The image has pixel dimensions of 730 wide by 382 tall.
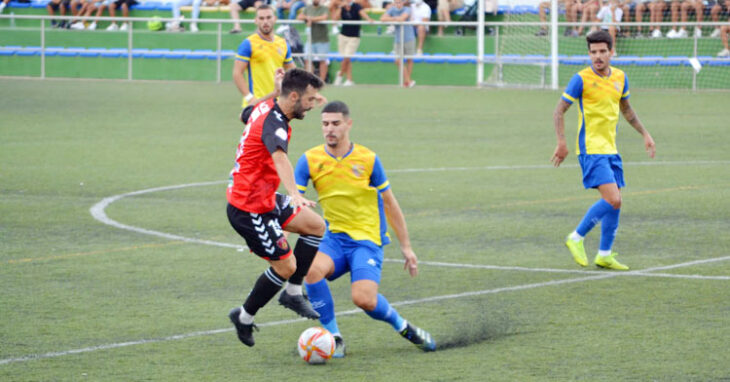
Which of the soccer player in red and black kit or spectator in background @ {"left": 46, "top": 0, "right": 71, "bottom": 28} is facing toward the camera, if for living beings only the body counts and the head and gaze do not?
the spectator in background

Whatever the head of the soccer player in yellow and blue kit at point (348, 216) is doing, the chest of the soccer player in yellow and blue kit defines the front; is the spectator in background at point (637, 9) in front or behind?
behind

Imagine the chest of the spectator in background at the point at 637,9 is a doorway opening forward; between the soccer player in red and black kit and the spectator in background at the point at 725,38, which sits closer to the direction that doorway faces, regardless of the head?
the soccer player in red and black kit

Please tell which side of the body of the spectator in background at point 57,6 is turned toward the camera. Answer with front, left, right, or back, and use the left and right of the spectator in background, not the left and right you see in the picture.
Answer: front

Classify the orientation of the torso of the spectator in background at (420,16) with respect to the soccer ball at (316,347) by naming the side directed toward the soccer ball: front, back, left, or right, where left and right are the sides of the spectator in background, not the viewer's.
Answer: front

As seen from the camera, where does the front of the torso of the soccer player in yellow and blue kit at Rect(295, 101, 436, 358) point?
toward the camera

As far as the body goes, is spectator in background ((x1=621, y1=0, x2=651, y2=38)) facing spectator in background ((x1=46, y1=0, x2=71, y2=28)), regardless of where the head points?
no

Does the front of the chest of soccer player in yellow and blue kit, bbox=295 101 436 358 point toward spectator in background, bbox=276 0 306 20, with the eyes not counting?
no

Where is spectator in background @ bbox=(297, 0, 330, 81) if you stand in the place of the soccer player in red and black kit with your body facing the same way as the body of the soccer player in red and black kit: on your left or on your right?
on your left

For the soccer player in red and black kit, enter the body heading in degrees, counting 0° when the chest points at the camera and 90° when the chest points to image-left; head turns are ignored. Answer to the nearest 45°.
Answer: approximately 270°

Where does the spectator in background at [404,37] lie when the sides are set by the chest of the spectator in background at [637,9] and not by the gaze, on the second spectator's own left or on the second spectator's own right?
on the second spectator's own right

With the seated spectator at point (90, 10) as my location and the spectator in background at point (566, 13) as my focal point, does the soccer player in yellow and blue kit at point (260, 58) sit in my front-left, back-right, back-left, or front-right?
front-right

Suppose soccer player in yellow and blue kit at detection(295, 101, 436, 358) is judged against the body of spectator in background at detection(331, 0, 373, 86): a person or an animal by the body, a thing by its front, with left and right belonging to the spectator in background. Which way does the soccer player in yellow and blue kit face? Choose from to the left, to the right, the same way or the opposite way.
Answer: the same way

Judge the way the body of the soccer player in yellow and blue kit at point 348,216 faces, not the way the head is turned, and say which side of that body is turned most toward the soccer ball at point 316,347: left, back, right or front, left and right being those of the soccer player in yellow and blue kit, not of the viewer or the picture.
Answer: front

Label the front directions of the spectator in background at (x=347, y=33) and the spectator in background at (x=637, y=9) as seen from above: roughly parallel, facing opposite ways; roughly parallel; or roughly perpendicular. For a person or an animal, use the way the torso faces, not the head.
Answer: roughly parallel

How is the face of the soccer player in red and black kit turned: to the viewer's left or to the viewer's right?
to the viewer's right

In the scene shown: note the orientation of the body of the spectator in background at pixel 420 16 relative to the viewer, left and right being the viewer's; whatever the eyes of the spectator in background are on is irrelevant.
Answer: facing the viewer
